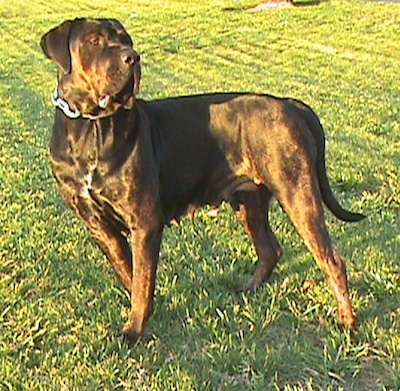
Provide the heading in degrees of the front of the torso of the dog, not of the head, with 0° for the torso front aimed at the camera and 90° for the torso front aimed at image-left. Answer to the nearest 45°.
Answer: approximately 45°
